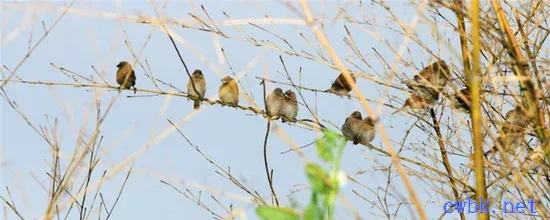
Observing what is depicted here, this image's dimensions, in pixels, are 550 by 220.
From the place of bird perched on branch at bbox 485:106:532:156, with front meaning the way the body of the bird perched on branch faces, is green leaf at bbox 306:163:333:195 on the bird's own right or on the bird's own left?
on the bird's own right

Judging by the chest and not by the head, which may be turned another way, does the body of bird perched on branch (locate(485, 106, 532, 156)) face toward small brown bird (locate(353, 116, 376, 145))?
no

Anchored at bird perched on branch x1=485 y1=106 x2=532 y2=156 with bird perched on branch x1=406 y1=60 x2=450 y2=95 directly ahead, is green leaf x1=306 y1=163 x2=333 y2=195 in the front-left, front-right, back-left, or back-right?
front-left

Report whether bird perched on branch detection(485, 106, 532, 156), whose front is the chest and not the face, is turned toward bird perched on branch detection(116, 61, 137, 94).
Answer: no

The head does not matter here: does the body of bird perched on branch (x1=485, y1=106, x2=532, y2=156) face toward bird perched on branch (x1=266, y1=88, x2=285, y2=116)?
no
